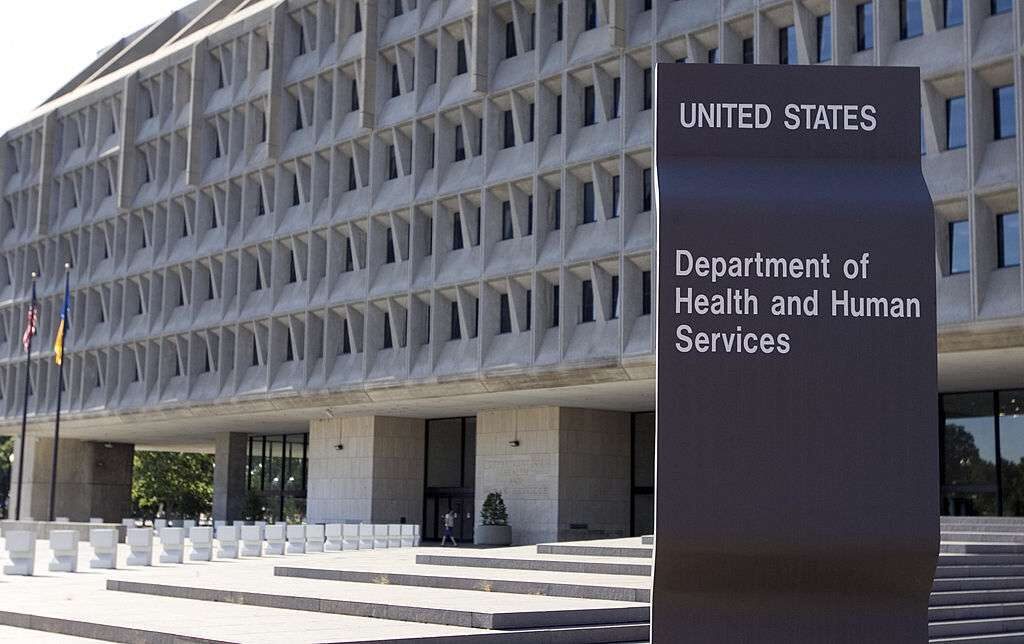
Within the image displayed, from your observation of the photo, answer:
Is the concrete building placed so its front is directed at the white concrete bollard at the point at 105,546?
yes

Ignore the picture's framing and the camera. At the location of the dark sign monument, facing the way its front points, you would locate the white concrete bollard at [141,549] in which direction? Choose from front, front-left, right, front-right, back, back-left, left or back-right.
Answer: back-right

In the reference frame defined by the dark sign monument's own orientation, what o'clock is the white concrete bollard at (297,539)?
The white concrete bollard is roughly at 5 o'clock from the dark sign monument.

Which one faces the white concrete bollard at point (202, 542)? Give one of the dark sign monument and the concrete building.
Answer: the concrete building

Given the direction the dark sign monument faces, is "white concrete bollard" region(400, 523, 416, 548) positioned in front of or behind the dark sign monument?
behind

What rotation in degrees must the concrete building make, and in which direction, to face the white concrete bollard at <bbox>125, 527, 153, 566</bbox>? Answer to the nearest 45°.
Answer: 0° — it already faces it

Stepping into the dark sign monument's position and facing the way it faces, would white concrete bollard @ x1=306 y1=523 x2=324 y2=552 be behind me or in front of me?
behind

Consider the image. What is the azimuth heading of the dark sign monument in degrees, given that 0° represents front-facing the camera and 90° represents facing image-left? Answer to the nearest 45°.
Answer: approximately 0°
